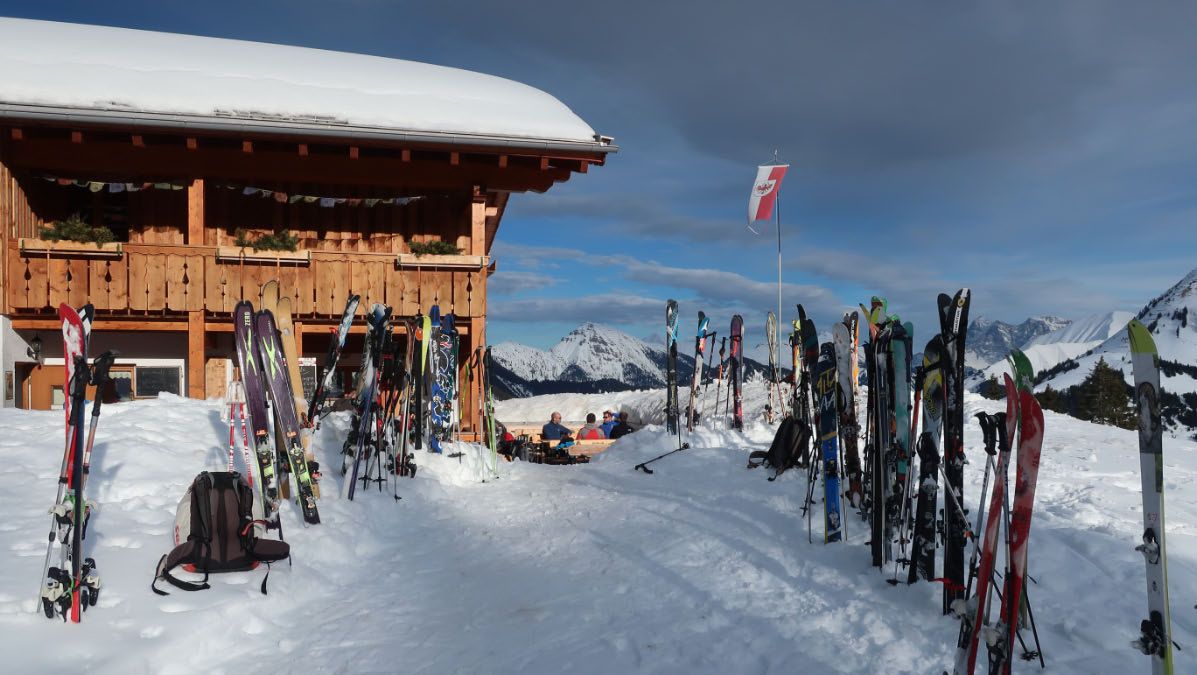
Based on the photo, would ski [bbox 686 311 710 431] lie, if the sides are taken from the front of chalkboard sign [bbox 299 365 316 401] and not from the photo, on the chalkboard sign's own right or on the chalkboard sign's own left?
on the chalkboard sign's own left

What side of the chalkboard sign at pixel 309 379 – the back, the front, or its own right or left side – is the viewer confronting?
front

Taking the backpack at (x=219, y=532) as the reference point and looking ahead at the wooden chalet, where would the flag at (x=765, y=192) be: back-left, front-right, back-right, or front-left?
front-right

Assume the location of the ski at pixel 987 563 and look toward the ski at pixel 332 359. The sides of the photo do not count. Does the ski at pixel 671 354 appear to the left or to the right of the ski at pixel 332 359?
right

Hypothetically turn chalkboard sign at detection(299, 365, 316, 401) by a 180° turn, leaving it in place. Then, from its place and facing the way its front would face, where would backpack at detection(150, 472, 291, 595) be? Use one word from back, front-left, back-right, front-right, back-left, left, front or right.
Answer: back

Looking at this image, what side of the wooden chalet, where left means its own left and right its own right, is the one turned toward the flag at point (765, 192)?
left

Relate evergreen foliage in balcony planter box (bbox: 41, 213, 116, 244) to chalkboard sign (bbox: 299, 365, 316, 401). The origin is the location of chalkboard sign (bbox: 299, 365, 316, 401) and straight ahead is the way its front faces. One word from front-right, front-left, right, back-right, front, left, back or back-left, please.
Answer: right

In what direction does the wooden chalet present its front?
toward the camera

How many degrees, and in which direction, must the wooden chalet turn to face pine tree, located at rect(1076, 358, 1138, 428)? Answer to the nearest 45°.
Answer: approximately 90° to its left

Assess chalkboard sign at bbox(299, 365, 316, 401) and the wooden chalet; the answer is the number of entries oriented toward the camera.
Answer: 2

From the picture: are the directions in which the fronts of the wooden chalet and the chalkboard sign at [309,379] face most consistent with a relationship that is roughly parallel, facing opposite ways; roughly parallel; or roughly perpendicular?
roughly parallel
